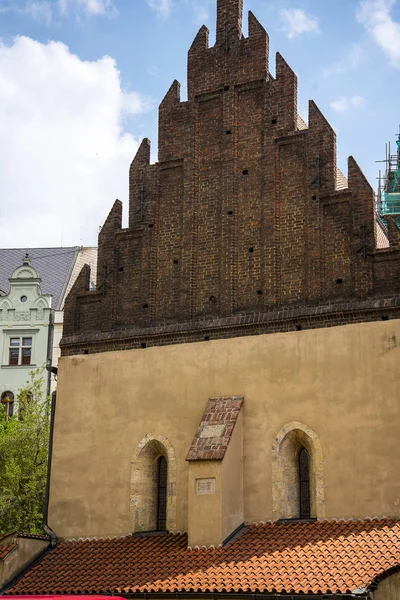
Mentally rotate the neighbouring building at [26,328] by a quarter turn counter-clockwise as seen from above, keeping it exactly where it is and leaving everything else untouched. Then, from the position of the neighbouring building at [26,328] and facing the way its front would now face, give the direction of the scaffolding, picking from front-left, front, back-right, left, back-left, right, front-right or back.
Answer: front

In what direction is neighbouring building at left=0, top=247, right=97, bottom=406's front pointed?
toward the camera

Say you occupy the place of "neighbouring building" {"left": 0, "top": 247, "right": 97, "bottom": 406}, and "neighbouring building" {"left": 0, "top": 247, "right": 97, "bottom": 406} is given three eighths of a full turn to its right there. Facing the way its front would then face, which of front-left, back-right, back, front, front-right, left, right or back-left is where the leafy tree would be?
back-left
